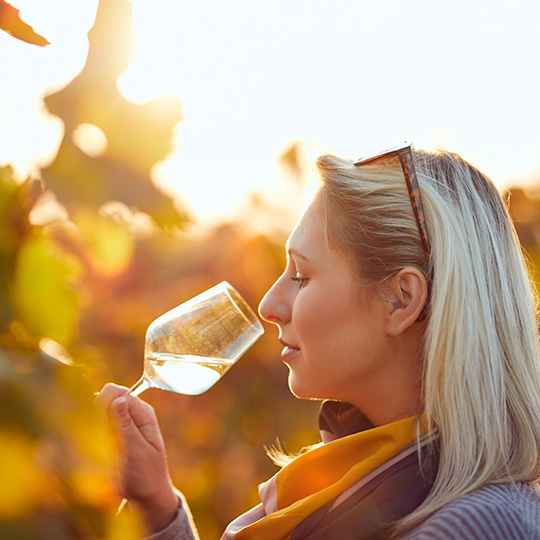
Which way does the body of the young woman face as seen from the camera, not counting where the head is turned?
to the viewer's left

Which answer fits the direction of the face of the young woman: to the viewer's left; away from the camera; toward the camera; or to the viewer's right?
to the viewer's left
